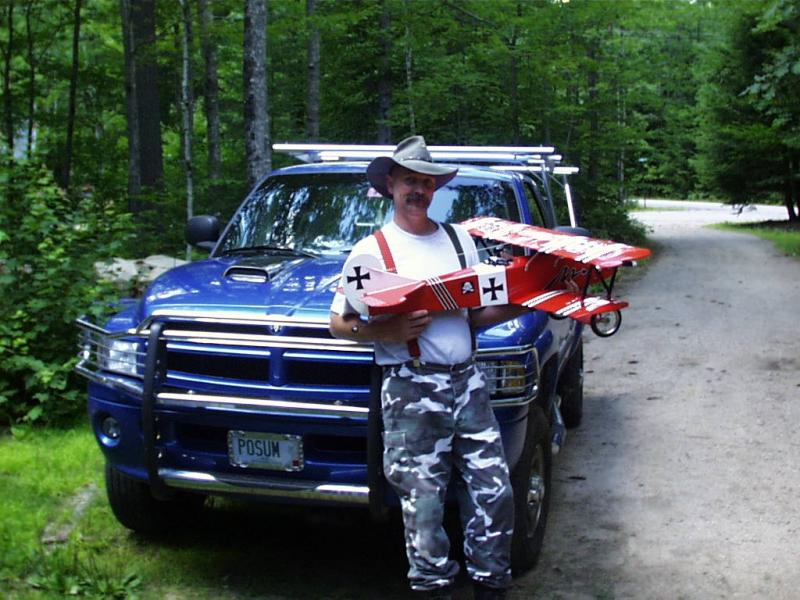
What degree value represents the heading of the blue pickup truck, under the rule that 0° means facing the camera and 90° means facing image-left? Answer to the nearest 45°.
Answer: approximately 0°

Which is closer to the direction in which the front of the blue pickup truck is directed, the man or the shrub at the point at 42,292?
the man

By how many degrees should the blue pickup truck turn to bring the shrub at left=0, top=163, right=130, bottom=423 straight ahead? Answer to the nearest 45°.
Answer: approximately 135° to its right

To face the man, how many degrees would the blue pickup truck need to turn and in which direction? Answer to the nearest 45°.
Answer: approximately 45° to its left
